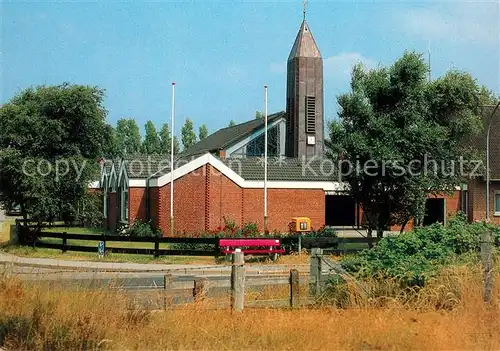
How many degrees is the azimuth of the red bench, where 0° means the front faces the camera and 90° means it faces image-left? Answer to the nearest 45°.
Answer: approximately 0°

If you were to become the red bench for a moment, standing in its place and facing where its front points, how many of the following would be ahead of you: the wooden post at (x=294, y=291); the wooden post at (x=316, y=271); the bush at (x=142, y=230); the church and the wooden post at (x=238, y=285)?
3

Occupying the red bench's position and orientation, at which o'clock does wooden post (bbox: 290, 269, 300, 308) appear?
The wooden post is roughly at 12 o'clock from the red bench.

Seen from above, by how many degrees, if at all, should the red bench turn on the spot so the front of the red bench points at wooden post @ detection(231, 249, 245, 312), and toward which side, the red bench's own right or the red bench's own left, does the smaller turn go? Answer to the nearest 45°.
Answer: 0° — it already faces it

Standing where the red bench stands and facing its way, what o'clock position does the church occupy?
The church is roughly at 6 o'clock from the red bench.

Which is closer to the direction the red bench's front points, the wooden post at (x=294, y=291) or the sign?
the wooden post

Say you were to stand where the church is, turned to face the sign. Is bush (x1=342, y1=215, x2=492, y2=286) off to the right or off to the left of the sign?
left

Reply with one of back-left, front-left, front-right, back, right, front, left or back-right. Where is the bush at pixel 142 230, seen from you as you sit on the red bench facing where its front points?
back-right

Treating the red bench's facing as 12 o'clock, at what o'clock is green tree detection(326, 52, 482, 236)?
The green tree is roughly at 9 o'clock from the red bench.

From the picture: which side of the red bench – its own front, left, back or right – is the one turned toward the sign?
right

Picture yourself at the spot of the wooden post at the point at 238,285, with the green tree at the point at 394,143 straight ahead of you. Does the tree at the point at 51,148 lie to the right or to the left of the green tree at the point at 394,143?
left
